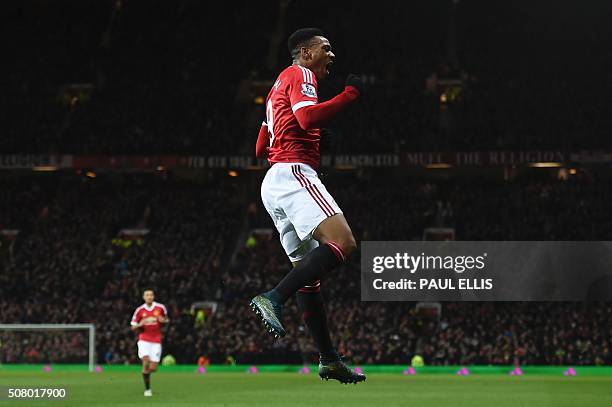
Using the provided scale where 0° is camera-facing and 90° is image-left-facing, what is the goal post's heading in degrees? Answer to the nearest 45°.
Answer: approximately 0°
